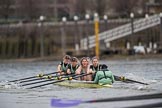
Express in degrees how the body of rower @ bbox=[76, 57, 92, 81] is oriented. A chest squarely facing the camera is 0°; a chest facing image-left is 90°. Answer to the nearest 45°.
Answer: approximately 0°

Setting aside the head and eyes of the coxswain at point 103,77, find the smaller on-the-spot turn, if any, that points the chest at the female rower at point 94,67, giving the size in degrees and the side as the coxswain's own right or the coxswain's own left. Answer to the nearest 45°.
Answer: approximately 45° to the coxswain's own left

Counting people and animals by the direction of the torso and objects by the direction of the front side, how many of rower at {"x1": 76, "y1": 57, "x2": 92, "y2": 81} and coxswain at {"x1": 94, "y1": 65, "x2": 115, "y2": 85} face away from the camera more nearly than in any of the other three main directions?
1

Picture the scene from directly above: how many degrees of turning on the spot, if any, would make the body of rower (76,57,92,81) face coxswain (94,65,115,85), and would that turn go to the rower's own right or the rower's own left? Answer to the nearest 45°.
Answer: approximately 45° to the rower's own left

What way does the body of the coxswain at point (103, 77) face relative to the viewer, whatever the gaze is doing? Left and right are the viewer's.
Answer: facing away from the viewer

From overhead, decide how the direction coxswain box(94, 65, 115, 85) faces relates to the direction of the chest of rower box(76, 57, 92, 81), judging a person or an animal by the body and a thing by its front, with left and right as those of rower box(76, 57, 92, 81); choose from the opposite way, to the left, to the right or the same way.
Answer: the opposite way
